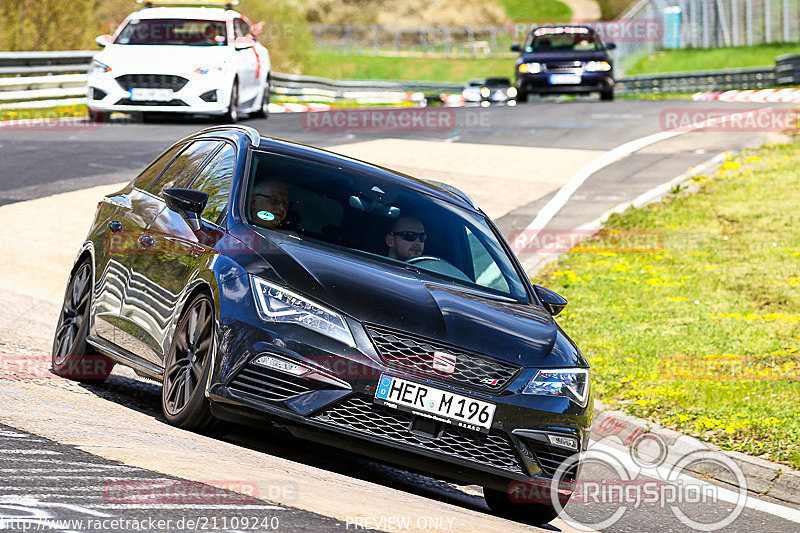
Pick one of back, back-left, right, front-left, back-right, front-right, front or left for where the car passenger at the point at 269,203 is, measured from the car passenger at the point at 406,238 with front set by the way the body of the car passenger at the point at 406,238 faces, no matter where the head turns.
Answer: back-right

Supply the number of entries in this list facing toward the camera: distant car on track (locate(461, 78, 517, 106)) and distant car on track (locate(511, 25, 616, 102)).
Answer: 2

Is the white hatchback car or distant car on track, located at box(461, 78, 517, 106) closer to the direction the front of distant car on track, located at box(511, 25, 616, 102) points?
the white hatchback car

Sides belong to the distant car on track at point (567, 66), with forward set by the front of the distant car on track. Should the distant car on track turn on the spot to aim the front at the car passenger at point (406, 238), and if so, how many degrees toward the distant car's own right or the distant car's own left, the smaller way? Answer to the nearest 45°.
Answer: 0° — it already faces them

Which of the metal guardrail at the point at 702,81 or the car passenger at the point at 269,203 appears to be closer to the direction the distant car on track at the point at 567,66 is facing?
the car passenger

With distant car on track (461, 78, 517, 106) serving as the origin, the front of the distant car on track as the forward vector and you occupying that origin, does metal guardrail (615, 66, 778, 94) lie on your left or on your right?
on your left

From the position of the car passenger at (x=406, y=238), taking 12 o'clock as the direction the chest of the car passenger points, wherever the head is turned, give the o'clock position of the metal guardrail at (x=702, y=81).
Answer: The metal guardrail is roughly at 8 o'clock from the car passenger.

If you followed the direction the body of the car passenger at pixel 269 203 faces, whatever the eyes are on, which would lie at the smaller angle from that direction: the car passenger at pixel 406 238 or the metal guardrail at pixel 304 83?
the car passenger

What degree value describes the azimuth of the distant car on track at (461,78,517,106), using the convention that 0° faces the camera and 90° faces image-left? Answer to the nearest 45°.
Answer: approximately 0°
